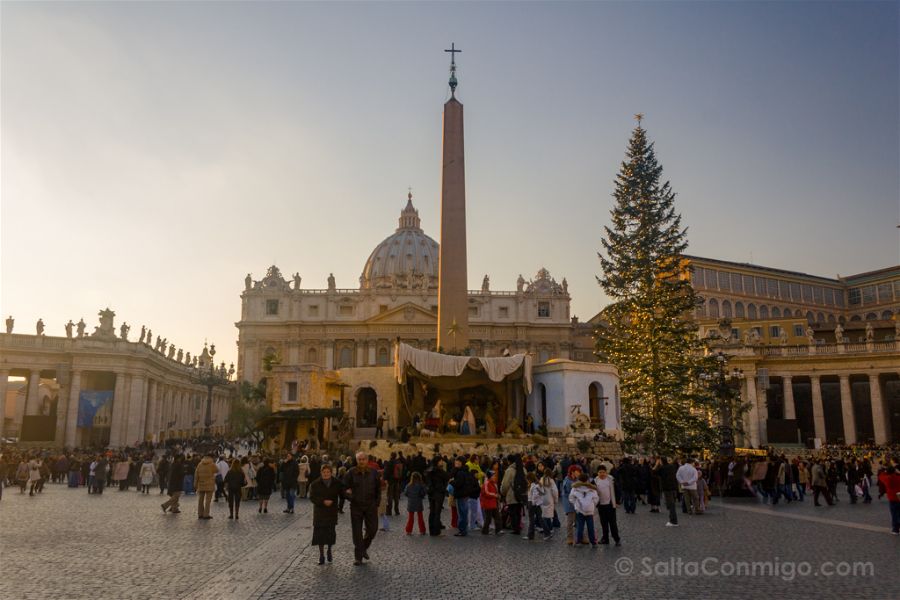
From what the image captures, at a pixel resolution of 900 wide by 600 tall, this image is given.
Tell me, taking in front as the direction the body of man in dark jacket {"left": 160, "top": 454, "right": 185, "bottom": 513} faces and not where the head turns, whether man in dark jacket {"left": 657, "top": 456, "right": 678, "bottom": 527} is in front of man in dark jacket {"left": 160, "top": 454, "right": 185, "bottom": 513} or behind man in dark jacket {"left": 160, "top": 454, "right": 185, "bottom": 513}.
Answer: in front

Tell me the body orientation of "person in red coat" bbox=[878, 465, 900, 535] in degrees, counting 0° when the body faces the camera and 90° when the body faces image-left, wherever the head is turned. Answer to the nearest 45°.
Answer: approximately 180°

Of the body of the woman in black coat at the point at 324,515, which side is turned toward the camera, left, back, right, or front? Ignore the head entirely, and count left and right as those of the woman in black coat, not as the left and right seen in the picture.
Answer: front

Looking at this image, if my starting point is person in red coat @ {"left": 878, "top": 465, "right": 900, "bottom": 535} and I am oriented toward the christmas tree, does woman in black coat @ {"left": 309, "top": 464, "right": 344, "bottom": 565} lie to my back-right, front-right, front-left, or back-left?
back-left

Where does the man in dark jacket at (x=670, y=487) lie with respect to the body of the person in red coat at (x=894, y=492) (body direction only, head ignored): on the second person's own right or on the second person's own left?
on the second person's own left

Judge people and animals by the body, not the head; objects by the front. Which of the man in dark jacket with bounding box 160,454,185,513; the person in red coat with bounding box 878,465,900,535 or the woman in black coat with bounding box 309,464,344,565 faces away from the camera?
the person in red coat

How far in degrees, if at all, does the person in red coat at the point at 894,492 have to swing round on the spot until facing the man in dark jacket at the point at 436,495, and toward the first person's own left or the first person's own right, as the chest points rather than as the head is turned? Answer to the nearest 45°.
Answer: approximately 135° to the first person's own left

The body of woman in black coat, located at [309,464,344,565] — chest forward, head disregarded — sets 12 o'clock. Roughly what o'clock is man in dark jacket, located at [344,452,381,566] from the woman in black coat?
The man in dark jacket is roughly at 8 o'clock from the woman in black coat.

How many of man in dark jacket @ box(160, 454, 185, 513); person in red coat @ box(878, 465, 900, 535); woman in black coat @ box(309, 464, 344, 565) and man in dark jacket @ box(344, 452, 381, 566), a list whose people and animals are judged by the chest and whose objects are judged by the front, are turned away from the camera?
1

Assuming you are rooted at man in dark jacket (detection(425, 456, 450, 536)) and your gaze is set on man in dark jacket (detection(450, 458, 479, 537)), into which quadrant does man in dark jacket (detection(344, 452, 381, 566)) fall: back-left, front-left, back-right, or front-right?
back-right
